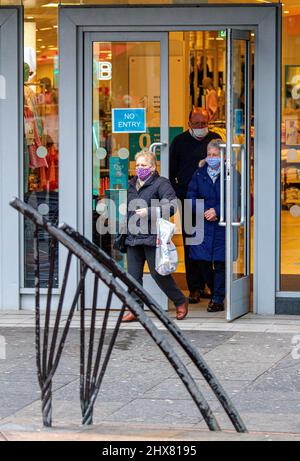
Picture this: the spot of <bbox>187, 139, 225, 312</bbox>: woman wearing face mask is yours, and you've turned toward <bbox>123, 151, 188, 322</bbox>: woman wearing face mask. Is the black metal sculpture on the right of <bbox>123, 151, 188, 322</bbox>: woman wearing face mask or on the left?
left

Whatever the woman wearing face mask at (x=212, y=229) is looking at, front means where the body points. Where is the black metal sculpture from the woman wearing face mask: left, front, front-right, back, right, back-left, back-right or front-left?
front

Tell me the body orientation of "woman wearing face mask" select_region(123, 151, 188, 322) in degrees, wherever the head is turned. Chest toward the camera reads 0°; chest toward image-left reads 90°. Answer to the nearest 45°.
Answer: approximately 45°

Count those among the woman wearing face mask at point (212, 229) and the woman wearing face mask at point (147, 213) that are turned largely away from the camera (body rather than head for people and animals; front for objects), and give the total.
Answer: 0

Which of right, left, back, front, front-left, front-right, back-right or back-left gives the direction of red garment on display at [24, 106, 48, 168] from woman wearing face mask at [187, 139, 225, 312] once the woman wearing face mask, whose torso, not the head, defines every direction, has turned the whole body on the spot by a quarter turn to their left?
back

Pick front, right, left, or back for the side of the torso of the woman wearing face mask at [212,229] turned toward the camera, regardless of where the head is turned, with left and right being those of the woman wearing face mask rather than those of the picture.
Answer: front
